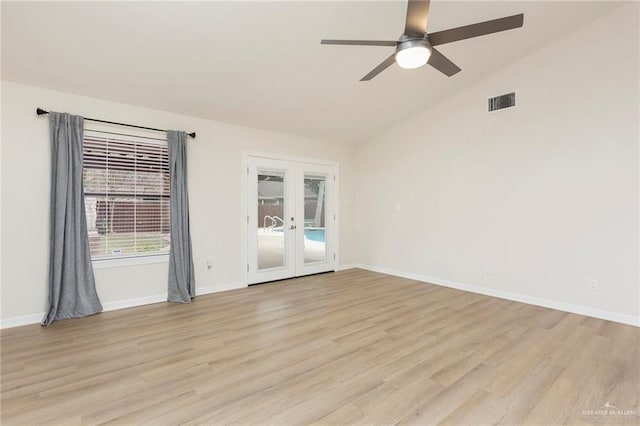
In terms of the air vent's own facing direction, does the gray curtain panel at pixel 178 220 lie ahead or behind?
ahead

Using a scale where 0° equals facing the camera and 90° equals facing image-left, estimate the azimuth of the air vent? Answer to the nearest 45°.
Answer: approximately 45°

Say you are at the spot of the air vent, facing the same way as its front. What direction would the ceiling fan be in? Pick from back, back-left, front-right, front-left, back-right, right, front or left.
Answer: front-left

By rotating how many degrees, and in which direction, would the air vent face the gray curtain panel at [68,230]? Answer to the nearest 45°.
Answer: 0° — it already faces it

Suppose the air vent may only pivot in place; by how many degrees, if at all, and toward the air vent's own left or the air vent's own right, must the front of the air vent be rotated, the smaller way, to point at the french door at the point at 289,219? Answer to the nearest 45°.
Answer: approximately 45° to the air vent's own right
